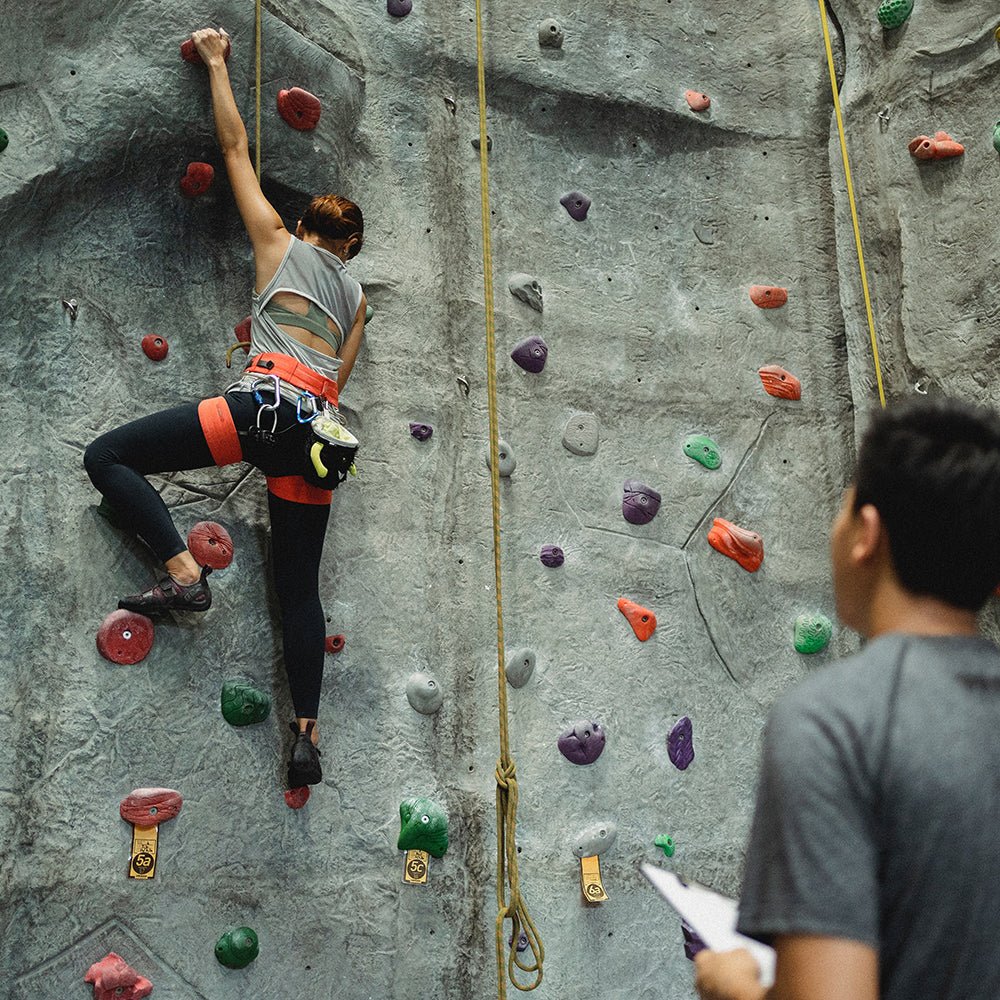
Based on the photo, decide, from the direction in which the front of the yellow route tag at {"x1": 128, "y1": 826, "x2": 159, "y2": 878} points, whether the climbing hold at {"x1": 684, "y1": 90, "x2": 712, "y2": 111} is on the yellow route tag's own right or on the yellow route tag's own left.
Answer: on the yellow route tag's own left

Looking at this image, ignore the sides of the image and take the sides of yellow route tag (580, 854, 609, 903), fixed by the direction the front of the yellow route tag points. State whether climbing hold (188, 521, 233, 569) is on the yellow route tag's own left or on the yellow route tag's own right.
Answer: on the yellow route tag's own right

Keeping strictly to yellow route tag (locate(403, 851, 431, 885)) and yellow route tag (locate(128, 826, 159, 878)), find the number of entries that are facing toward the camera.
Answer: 2

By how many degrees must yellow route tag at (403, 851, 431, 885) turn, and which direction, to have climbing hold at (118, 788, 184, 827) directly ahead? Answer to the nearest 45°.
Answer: approximately 90° to its right

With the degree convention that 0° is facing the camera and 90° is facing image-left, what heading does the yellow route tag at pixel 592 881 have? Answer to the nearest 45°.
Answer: approximately 0°

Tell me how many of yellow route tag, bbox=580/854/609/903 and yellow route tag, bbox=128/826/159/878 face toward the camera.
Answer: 2

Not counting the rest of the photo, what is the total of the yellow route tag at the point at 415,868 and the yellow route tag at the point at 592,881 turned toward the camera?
2
